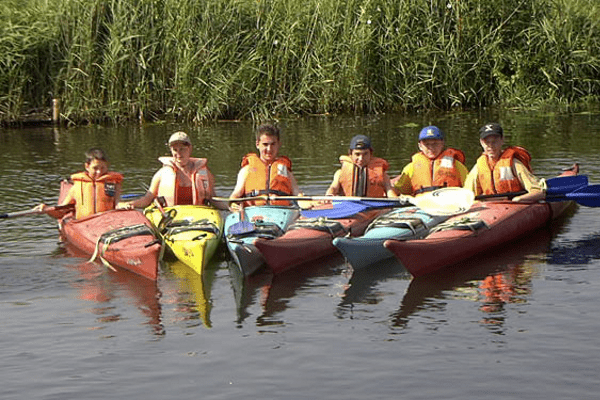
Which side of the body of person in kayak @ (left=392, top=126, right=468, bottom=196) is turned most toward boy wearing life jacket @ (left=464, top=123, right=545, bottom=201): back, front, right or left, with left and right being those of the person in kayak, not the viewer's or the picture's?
left

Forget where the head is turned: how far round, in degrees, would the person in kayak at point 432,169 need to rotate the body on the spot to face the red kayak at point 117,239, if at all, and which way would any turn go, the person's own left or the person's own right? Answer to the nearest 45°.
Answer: approximately 45° to the person's own right

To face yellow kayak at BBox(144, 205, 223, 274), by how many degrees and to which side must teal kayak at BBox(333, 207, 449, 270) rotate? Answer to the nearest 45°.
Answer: approximately 45° to its right

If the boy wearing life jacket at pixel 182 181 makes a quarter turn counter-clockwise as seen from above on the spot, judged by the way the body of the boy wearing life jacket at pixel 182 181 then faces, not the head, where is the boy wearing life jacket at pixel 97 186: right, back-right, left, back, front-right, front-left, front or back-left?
back

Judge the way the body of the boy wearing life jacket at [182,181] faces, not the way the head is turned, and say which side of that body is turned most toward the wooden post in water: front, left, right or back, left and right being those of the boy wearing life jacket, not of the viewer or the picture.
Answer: back

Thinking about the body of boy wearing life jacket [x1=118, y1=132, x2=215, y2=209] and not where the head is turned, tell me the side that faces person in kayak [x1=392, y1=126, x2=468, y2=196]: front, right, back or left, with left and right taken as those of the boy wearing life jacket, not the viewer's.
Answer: left

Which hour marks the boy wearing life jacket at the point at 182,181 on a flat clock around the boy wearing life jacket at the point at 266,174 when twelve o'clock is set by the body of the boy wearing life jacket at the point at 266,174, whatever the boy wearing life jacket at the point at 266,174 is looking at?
the boy wearing life jacket at the point at 182,181 is roughly at 3 o'clock from the boy wearing life jacket at the point at 266,174.

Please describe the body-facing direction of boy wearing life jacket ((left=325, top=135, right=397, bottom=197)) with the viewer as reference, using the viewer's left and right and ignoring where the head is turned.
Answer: facing the viewer

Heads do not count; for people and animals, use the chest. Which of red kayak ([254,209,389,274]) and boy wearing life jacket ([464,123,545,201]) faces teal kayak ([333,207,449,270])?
the boy wearing life jacket

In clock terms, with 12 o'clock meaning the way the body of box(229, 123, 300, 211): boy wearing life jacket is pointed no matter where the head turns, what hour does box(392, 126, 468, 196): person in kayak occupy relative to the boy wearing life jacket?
The person in kayak is roughly at 9 o'clock from the boy wearing life jacket.

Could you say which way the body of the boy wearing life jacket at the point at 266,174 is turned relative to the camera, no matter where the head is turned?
toward the camera

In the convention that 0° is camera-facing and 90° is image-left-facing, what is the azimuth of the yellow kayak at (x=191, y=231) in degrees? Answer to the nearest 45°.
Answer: approximately 0°

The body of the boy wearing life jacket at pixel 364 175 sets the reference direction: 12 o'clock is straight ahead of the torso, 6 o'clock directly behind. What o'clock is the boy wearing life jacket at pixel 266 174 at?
the boy wearing life jacket at pixel 266 174 is roughly at 3 o'clock from the boy wearing life jacket at pixel 364 175.

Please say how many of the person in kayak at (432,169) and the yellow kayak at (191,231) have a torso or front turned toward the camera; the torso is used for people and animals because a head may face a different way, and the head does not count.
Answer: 2
